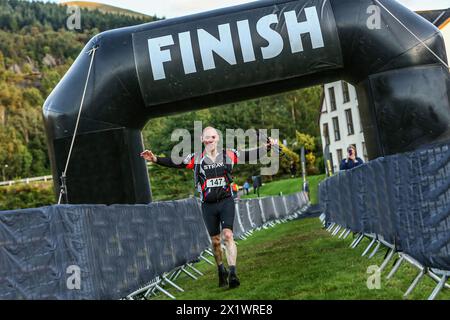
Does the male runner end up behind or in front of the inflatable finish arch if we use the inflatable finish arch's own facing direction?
in front

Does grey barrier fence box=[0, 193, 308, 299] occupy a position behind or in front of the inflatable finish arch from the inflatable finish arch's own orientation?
in front

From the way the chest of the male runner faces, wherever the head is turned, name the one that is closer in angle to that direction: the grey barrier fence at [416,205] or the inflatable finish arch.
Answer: the grey barrier fence

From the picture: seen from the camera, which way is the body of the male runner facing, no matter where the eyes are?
toward the camera

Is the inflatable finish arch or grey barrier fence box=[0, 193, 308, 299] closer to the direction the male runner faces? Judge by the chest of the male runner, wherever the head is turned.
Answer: the grey barrier fence

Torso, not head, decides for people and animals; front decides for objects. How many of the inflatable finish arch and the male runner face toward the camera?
2

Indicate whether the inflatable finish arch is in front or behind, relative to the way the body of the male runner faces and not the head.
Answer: behind
